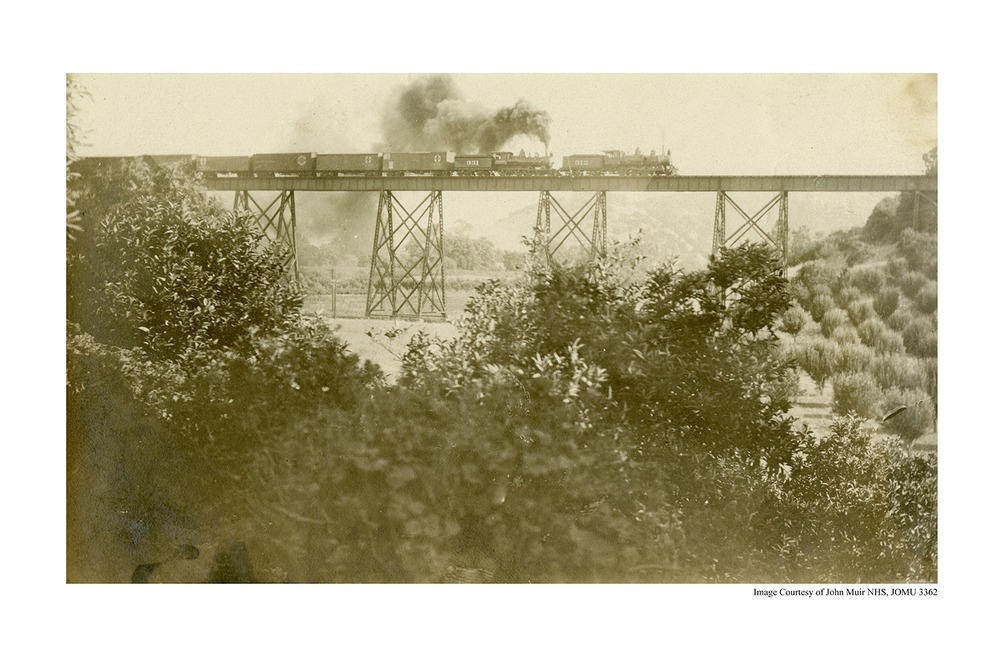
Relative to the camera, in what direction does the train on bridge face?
facing to the right of the viewer
